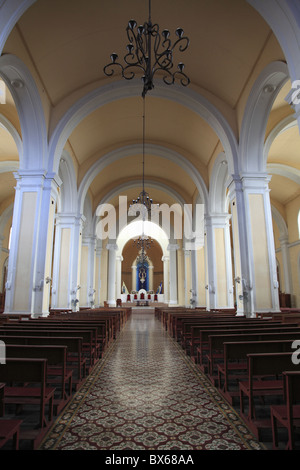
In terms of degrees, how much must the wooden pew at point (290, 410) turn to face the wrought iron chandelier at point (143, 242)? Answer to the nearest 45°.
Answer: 0° — it already faces it

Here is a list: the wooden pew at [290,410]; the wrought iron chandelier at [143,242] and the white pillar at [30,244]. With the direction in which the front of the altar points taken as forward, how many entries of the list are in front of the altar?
3

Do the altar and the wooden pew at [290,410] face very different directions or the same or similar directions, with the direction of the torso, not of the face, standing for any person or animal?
very different directions

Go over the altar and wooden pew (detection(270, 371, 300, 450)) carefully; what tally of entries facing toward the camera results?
1

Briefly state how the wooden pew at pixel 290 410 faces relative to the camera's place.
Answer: facing away from the viewer and to the left of the viewer

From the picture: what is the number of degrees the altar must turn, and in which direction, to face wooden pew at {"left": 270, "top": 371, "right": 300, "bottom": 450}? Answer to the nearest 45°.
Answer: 0° — it already faces it

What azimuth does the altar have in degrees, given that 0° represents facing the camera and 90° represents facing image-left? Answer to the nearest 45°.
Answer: approximately 0°

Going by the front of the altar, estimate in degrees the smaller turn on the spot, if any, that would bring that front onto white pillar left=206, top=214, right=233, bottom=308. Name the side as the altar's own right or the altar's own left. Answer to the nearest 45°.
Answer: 0° — it already faces it

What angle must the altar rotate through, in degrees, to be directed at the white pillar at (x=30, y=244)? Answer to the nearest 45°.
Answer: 0° — it already faces it

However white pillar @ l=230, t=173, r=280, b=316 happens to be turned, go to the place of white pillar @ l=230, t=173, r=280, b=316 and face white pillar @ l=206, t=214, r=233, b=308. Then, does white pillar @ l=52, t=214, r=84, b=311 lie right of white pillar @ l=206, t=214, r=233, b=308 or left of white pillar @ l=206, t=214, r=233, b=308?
left
